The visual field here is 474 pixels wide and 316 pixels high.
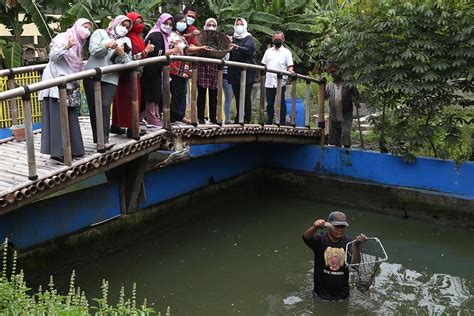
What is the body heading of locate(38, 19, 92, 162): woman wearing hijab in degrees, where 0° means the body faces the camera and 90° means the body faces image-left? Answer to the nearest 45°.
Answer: approximately 315°

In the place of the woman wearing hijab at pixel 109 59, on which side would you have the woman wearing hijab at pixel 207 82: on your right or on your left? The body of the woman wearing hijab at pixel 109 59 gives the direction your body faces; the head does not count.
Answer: on your left

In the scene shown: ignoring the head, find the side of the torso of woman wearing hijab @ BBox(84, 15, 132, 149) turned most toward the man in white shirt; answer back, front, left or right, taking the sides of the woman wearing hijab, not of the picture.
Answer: left

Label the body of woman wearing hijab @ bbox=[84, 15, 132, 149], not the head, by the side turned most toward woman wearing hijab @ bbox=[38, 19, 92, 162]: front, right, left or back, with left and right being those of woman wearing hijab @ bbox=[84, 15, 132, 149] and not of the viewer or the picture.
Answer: right

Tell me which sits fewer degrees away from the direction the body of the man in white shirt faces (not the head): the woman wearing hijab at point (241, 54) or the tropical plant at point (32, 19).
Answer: the woman wearing hijab

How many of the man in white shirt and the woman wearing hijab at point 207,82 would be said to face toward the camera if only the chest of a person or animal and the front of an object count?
2

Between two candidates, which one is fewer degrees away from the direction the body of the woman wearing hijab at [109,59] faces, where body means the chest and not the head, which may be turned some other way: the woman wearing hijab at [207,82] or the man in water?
the man in water

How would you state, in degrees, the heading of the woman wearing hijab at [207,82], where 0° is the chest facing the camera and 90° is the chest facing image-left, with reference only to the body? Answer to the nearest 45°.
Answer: approximately 0°

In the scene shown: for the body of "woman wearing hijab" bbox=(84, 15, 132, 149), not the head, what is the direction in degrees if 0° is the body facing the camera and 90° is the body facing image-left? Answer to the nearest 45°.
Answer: approximately 315°

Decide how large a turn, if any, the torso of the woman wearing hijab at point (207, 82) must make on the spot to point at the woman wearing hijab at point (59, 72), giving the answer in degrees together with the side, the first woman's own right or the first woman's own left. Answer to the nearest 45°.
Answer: approximately 45° to the first woman's own right
